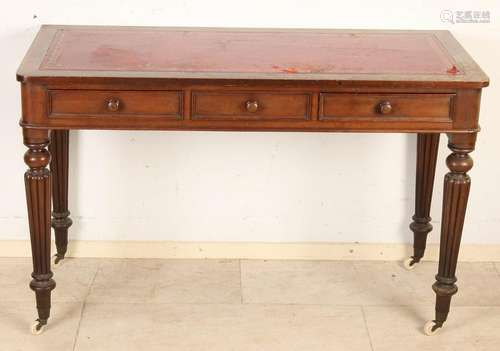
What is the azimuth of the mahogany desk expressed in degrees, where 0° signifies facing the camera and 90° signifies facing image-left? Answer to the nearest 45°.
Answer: approximately 0°
